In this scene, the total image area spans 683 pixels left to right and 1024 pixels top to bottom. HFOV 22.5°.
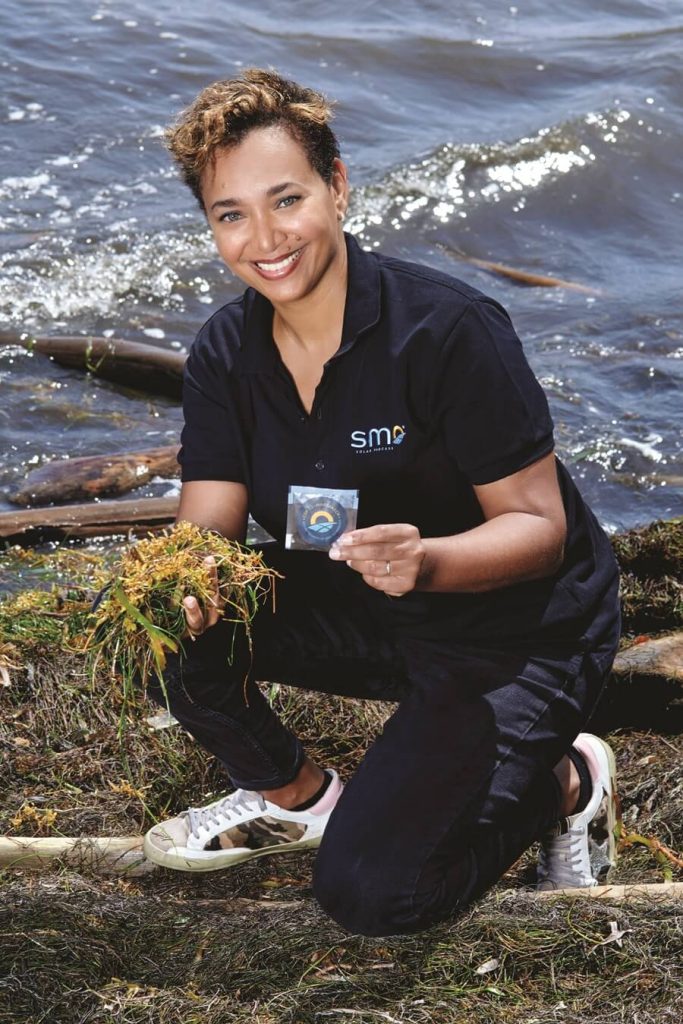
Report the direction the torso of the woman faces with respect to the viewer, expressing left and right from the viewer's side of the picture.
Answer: facing the viewer and to the left of the viewer

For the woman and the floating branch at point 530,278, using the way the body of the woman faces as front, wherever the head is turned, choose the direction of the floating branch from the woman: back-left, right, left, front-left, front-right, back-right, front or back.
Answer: back-right

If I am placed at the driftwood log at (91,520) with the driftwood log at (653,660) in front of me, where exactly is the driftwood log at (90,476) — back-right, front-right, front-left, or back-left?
back-left

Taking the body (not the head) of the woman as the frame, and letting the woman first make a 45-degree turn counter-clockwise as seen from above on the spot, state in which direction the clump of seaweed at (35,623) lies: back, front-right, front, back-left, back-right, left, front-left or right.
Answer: back-right

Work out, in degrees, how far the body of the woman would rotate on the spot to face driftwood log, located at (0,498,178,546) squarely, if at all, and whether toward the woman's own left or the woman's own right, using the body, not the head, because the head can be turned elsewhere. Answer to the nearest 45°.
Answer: approximately 90° to the woman's own right
